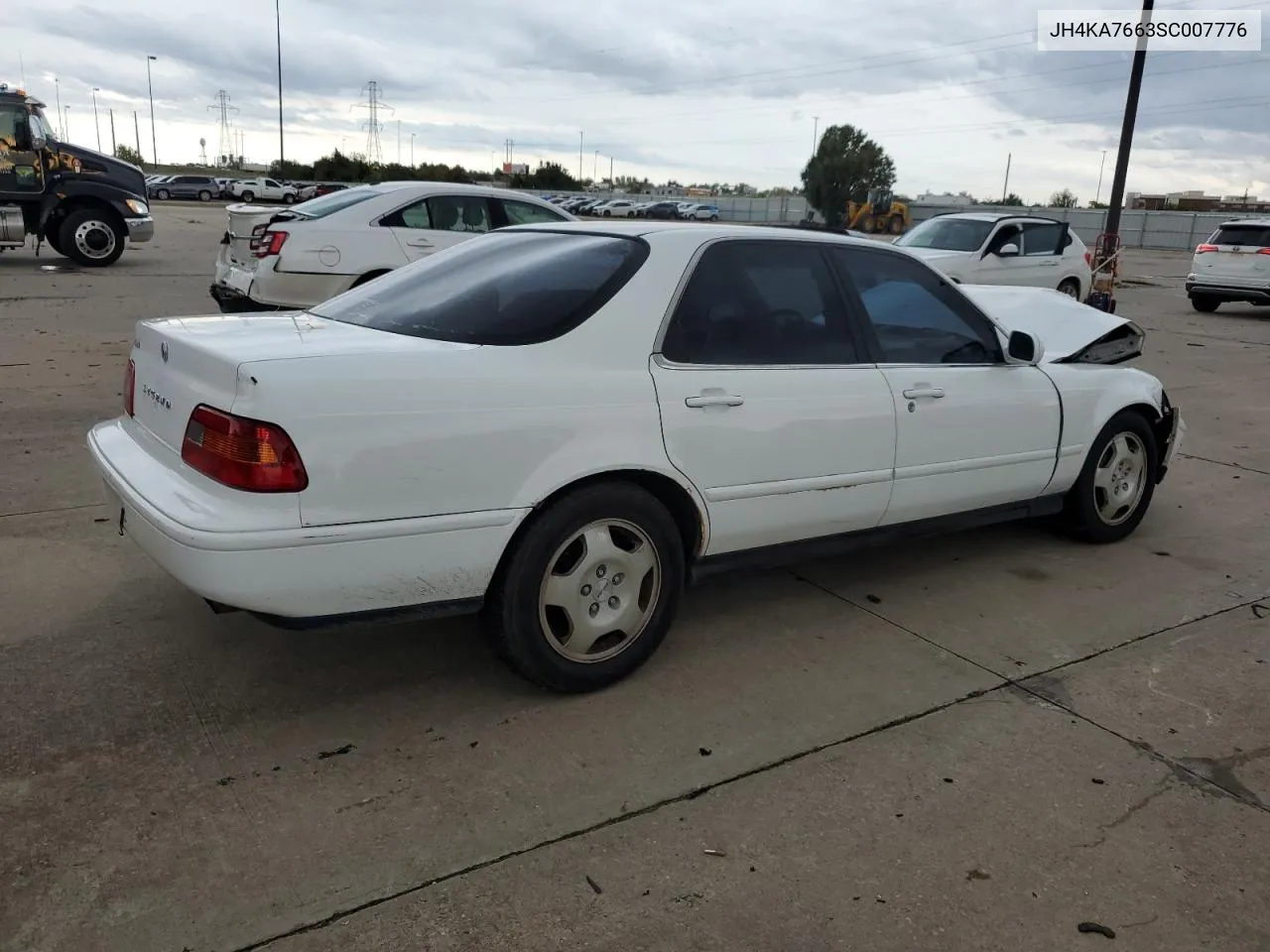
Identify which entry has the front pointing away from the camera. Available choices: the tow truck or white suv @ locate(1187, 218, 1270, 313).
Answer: the white suv

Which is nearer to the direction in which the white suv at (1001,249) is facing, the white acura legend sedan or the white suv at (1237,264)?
the white acura legend sedan

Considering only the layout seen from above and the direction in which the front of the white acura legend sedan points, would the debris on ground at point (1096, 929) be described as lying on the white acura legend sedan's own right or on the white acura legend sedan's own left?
on the white acura legend sedan's own right

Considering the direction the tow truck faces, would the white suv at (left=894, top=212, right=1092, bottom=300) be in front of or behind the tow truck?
in front

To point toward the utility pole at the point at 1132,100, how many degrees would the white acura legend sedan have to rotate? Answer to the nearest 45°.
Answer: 0° — it already faces it

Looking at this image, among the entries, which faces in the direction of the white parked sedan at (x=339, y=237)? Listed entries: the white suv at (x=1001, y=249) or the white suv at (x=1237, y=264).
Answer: the white suv at (x=1001, y=249)

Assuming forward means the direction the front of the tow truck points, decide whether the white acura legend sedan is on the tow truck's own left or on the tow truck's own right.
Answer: on the tow truck's own right

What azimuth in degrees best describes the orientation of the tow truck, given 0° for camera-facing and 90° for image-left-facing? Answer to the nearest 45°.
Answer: approximately 270°

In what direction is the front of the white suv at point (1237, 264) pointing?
away from the camera

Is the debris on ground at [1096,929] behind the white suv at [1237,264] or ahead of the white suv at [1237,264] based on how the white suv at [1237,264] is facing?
behind

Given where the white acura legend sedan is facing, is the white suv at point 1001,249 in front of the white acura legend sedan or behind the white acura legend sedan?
in front

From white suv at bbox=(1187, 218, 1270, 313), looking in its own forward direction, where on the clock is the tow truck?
The tow truck is roughly at 8 o'clock from the white suv.

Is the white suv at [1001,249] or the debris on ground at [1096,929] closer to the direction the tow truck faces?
the white suv
